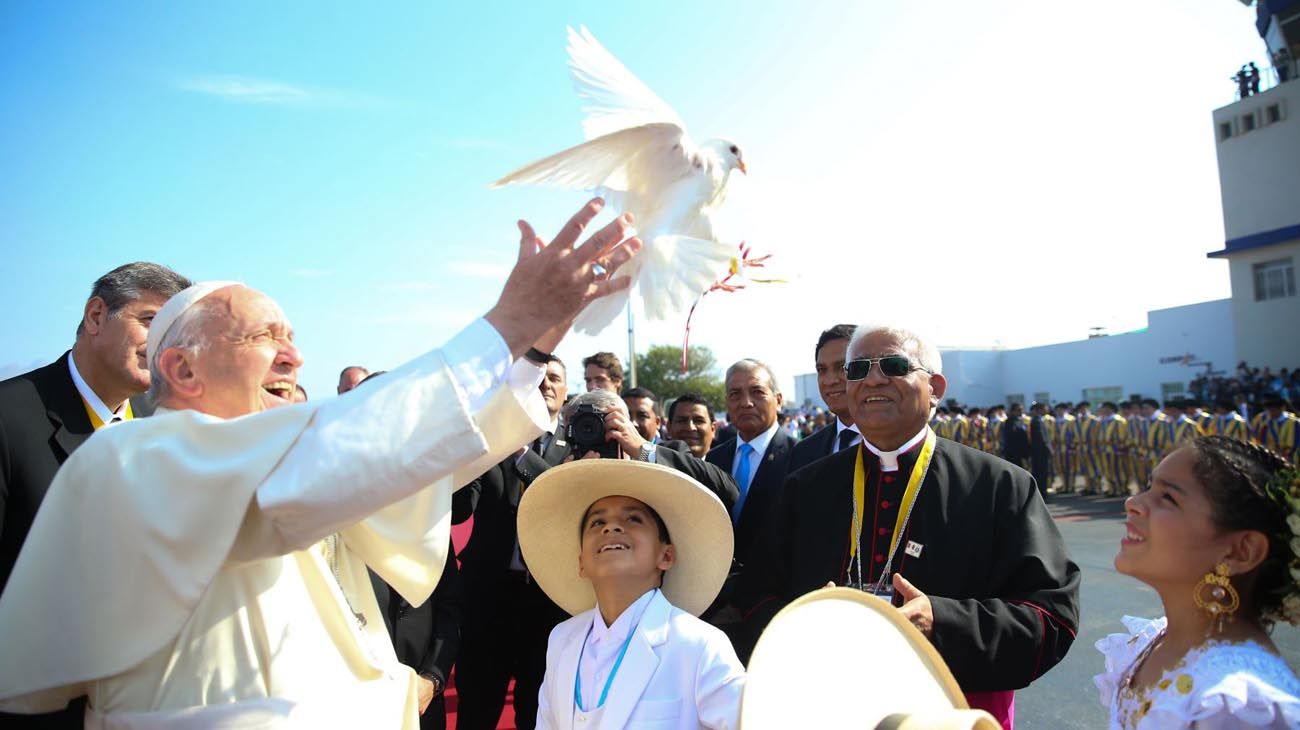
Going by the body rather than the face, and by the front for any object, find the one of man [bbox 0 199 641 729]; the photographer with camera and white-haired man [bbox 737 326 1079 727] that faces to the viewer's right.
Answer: the man

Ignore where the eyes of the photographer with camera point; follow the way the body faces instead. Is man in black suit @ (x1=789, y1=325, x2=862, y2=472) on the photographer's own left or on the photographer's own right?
on the photographer's own left

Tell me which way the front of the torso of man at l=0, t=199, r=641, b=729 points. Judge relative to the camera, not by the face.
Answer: to the viewer's right

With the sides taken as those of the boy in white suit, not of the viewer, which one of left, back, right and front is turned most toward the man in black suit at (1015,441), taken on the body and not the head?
back

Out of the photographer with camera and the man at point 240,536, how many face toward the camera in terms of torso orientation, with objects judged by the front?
1

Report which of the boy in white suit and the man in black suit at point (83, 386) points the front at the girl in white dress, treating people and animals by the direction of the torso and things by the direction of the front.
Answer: the man in black suit

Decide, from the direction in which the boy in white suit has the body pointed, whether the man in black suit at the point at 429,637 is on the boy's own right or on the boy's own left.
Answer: on the boy's own right

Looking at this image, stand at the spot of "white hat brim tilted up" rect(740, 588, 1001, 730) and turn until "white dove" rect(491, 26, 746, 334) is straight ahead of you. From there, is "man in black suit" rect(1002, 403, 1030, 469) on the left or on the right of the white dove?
right

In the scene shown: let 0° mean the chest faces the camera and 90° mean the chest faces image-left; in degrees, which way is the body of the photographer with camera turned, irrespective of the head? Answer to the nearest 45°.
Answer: approximately 0°

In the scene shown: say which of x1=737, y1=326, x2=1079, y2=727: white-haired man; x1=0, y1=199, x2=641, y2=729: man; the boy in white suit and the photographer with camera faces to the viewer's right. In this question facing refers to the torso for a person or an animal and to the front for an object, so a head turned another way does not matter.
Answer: the man

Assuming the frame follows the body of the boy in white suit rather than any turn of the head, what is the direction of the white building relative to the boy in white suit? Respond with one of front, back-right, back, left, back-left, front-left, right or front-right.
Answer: back
